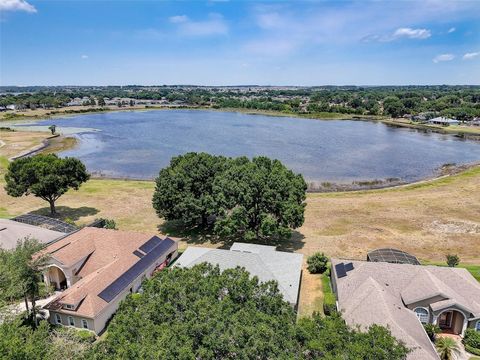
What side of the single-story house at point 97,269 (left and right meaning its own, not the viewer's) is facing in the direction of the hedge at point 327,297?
left

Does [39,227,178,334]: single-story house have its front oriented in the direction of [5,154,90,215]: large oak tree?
no

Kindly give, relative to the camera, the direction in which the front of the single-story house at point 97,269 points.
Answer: facing the viewer and to the left of the viewer

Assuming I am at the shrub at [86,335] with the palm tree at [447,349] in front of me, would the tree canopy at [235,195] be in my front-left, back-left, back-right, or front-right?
front-left

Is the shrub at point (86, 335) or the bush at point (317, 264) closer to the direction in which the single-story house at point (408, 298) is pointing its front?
the shrub

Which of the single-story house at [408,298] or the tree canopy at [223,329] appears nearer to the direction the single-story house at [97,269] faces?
the tree canopy

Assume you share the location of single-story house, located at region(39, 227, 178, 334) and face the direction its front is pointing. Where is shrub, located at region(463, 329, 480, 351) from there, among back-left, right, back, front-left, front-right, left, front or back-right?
left

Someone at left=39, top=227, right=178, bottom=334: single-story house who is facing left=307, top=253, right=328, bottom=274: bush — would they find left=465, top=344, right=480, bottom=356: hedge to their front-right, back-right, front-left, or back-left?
front-right

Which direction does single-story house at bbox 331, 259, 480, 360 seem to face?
toward the camera

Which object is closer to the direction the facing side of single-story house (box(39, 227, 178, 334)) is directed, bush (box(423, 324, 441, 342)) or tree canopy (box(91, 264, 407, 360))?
the tree canopy

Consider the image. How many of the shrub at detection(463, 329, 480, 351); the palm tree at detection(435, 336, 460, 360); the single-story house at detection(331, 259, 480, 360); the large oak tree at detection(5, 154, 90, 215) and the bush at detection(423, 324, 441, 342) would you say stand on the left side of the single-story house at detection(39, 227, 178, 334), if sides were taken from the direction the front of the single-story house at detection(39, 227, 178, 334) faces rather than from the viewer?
4

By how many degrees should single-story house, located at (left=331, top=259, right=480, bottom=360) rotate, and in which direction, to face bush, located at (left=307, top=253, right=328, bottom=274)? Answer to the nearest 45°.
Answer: approximately 135° to its right

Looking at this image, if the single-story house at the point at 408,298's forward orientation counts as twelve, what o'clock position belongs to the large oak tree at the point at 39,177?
The large oak tree is roughly at 3 o'clock from the single-story house.

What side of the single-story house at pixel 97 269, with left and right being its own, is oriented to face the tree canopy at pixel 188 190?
back

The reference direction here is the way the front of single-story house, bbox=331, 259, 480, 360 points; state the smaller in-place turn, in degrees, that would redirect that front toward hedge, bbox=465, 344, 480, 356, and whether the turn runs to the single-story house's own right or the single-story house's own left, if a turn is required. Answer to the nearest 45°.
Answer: approximately 90° to the single-story house's own left

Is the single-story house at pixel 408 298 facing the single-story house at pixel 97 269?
no

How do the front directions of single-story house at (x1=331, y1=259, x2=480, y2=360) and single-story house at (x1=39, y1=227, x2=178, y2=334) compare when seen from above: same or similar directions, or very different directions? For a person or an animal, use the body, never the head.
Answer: same or similar directions

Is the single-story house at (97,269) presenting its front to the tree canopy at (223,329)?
no

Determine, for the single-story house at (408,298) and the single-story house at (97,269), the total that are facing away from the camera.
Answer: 0
